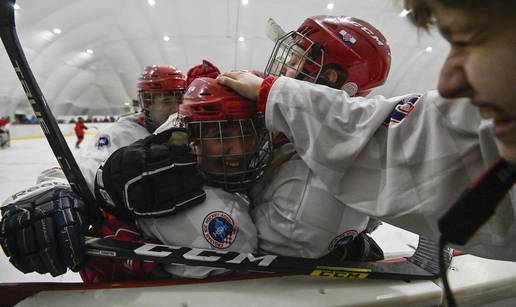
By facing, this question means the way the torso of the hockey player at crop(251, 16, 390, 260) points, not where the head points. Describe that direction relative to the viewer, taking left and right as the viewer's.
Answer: facing to the left of the viewer

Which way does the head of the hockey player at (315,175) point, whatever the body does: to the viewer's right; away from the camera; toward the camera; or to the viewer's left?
to the viewer's left

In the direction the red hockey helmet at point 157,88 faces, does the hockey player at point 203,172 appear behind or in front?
in front

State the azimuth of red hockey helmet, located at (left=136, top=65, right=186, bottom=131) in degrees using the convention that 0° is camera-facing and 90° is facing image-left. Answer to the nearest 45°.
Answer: approximately 315°

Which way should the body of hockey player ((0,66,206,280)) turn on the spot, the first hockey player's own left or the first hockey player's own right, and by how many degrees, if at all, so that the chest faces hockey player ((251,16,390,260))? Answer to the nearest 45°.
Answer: approximately 45° to the first hockey player's own left
